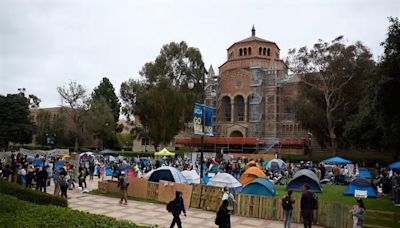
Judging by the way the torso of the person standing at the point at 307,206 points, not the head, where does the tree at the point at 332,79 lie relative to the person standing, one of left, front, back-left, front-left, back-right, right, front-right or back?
front

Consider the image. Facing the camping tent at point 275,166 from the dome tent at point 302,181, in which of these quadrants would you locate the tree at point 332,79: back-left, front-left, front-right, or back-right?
front-right

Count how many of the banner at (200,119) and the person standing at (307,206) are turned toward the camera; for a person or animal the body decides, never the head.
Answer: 1

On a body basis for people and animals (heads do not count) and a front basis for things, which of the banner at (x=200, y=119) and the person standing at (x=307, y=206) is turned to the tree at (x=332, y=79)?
the person standing

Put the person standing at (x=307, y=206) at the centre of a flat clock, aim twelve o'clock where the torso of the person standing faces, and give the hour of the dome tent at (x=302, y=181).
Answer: The dome tent is roughly at 12 o'clock from the person standing.

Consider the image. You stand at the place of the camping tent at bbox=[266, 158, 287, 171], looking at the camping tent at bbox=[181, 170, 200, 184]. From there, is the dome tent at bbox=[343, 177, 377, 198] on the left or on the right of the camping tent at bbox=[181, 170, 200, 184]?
left

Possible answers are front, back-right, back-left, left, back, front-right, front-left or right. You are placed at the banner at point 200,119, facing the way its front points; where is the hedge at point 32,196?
front-right

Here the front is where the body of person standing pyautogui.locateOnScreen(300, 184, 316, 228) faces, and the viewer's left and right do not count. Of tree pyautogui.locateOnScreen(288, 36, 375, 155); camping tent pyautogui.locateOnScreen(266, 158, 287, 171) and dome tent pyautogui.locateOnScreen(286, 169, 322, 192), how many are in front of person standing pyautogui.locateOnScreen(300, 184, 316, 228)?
3

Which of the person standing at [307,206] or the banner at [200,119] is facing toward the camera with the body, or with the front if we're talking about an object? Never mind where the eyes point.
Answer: the banner

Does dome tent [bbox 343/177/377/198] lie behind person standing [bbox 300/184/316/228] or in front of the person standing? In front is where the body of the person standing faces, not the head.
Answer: in front

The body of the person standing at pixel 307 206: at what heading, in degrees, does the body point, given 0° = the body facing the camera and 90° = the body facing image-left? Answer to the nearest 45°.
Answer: approximately 180°

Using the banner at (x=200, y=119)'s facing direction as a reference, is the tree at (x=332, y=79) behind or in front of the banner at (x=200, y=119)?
behind

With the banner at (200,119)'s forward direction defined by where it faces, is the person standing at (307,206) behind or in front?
in front

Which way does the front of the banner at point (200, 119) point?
toward the camera

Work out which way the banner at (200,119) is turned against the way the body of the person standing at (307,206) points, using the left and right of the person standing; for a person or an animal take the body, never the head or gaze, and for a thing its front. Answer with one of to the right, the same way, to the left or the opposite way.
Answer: the opposite way
